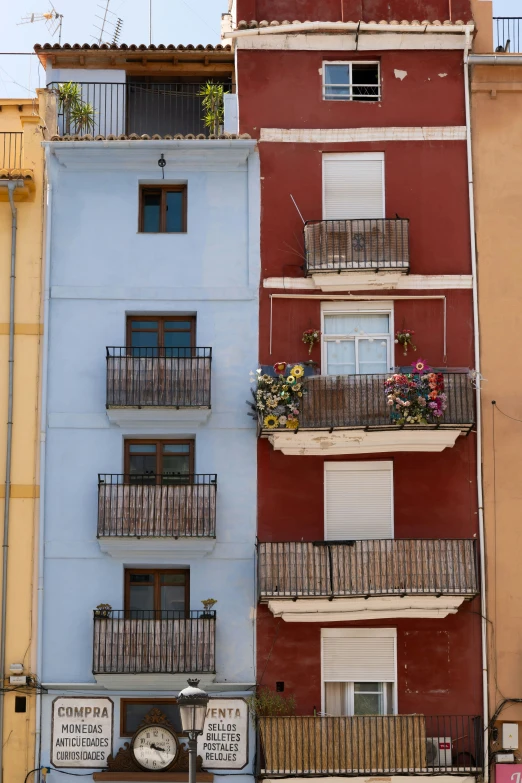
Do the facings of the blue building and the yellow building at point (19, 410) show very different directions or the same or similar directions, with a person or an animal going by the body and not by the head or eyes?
same or similar directions

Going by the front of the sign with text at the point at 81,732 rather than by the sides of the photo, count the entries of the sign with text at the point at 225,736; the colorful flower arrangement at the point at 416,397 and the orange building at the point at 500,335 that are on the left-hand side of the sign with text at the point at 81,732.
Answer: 3

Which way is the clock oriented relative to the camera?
toward the camera

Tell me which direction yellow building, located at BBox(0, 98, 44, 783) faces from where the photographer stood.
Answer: facing the viewer

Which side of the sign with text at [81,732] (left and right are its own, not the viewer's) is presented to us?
front

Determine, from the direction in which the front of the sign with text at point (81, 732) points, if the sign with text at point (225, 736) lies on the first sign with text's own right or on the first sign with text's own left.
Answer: on the first sign with text's own left

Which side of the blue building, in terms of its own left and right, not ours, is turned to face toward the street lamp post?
front

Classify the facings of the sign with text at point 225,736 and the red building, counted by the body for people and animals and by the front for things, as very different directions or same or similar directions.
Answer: same or similar directions

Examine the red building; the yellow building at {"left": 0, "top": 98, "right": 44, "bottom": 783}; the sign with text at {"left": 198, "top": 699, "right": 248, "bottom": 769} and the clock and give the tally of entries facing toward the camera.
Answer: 4
